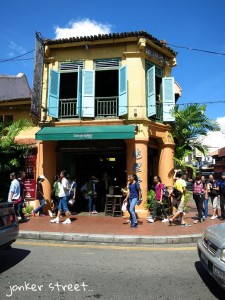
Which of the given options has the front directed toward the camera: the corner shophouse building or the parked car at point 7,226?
the corner shophouse building

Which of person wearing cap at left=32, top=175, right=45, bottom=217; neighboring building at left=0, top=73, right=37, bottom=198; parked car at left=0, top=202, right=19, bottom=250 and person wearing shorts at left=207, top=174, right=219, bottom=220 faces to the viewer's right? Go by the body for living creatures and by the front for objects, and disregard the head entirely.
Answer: the person wearing cap

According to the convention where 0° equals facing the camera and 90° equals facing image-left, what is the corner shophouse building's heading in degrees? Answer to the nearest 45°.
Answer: approximately 0°

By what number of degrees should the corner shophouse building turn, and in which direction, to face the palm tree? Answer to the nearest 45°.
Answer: approximately 90° to its left

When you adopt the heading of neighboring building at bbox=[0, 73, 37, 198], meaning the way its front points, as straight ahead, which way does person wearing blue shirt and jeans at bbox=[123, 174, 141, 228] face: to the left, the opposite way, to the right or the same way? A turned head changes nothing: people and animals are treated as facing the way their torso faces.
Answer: to the right

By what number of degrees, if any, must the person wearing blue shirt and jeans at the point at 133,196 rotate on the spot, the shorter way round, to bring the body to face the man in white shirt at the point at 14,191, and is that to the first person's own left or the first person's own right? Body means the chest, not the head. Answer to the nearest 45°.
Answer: approximately 45° to the first person's own right

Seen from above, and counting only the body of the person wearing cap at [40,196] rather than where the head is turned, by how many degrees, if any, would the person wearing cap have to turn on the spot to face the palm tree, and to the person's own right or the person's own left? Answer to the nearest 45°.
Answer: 0° — they already face it

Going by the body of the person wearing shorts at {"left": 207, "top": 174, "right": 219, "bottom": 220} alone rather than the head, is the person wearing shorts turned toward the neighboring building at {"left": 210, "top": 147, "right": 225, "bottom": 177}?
no

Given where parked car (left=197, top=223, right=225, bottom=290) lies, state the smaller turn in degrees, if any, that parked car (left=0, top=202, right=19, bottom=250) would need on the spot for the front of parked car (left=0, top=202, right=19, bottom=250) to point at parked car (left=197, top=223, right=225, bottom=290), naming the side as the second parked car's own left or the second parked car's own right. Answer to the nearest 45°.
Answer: approximately 180°

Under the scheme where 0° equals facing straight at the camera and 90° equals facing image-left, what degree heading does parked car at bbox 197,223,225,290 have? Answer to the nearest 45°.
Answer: approximately 45°

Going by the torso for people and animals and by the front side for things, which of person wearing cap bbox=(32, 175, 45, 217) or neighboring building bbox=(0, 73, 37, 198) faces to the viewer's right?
the person wearing cap

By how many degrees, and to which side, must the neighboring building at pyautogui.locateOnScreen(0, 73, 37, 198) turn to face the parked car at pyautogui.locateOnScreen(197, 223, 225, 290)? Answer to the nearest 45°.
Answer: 0° — it already faces it

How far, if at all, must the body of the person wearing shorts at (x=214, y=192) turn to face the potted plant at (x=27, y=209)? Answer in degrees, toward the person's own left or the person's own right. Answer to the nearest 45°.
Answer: approximately 45° to the person's own right

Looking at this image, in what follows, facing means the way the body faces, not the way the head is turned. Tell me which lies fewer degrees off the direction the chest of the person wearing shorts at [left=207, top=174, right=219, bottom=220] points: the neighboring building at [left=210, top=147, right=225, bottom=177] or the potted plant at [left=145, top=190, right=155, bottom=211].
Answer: the potted plant

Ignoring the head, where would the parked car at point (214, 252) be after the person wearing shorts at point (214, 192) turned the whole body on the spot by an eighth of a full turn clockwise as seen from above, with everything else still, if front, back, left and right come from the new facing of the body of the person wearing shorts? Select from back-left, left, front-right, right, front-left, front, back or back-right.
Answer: left

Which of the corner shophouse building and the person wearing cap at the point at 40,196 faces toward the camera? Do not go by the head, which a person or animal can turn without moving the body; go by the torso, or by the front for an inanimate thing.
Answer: the corner shophouse building
